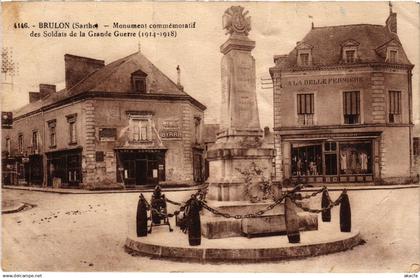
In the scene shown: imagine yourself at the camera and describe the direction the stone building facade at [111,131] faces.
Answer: facing the viewer

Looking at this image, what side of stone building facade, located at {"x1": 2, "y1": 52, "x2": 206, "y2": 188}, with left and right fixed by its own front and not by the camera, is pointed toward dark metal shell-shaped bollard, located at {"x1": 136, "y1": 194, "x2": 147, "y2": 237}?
front

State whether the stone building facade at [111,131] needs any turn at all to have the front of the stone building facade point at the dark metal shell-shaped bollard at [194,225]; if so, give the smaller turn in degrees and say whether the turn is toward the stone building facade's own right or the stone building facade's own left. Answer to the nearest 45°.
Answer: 0° — it already faces it
